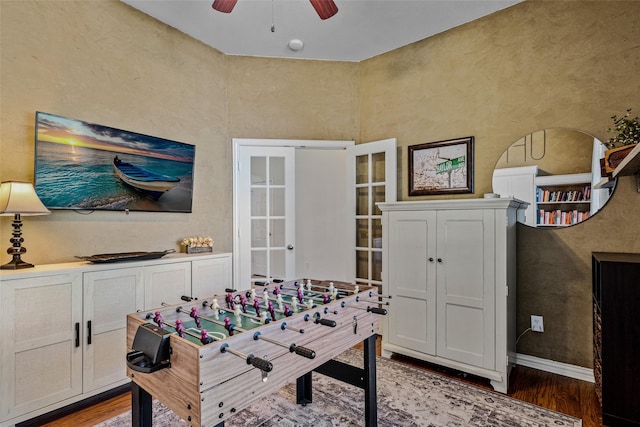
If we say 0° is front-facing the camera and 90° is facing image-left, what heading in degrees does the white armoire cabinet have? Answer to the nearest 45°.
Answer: approximately 45°

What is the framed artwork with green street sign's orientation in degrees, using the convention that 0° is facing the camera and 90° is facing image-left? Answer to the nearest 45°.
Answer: approximately 45°

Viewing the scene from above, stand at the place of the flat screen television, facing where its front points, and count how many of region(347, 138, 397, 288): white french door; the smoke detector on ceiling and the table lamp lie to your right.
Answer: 1

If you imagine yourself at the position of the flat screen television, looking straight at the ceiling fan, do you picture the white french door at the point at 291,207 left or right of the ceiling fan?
left

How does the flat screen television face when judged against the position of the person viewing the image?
facing the viewer and to the right of the viewer

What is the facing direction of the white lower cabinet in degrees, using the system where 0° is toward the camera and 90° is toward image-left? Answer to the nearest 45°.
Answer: approximately 315°

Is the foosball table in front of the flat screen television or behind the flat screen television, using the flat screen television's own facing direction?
in front

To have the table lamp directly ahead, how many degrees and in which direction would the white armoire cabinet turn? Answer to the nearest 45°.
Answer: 0° — it already faces it
